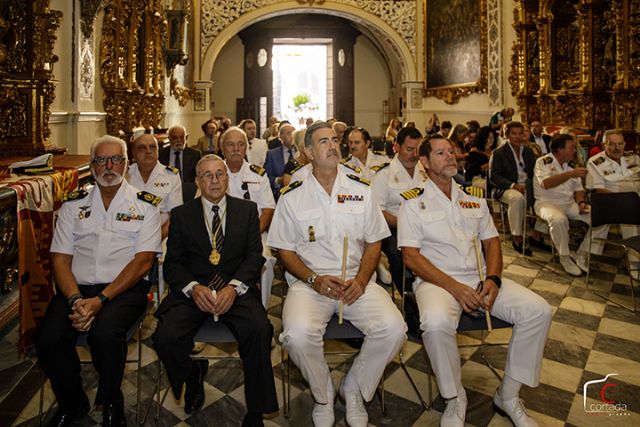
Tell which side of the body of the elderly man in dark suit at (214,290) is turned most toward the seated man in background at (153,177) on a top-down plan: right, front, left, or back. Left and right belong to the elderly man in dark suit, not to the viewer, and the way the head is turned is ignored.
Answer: back

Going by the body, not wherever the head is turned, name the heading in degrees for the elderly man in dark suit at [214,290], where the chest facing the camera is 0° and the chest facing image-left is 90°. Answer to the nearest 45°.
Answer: approximately 0°

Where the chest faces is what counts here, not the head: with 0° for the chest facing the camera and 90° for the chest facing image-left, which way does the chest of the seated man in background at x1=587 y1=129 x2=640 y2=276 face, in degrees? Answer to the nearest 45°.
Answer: approximately 0°
